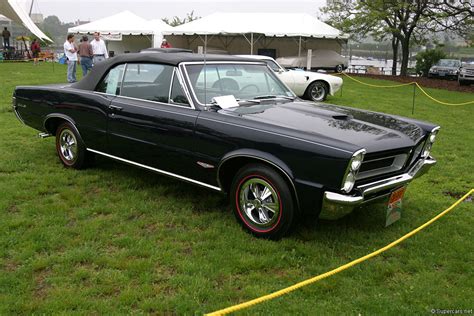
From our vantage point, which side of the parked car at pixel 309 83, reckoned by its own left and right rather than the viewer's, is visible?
right

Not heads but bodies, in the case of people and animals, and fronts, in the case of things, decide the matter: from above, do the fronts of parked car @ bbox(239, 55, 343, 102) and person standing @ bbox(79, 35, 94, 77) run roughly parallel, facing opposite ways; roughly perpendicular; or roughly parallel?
roughly perpendicular

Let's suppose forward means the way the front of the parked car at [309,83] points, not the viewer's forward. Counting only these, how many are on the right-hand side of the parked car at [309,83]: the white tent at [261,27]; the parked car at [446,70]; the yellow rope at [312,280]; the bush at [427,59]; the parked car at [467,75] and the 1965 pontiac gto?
2

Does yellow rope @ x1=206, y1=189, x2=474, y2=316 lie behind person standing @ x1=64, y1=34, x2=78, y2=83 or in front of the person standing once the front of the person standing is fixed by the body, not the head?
in front

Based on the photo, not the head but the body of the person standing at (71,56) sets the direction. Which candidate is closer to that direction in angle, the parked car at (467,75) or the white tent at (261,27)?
the parked car

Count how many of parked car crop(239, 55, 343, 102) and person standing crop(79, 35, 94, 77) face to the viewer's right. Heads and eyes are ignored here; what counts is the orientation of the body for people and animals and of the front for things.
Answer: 1

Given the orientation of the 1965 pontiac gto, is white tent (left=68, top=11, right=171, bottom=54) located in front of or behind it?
behind

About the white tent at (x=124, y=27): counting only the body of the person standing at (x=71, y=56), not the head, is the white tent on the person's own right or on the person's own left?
on the person's own left
